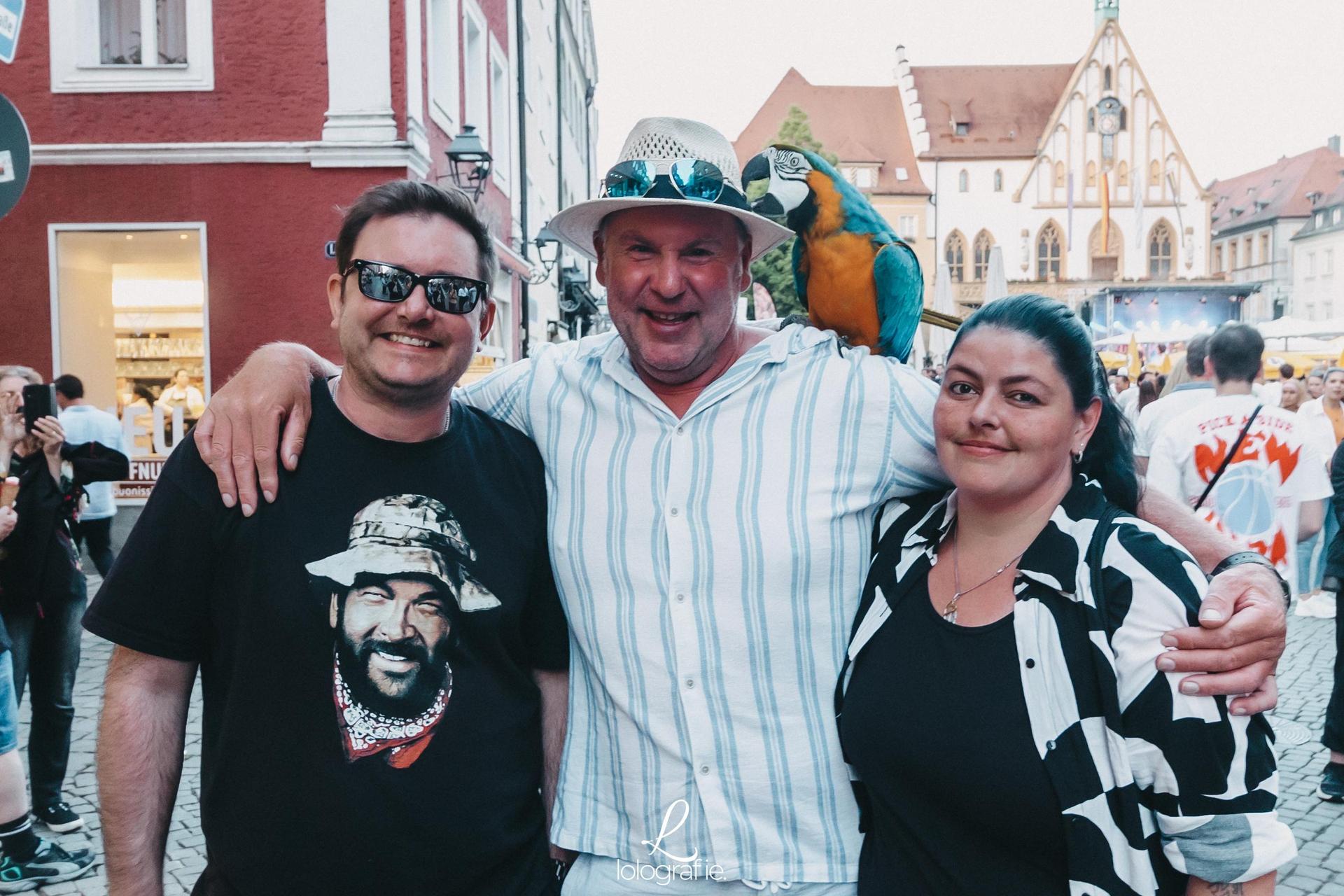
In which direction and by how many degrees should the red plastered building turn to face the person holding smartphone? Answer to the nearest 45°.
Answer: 0° — it already faces them

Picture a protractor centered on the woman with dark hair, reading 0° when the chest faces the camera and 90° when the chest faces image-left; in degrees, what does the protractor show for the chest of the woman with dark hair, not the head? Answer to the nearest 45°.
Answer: approximately 45°

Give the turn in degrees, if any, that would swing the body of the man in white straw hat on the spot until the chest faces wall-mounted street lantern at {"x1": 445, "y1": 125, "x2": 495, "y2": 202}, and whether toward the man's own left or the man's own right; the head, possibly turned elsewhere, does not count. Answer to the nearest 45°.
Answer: approximately 180°

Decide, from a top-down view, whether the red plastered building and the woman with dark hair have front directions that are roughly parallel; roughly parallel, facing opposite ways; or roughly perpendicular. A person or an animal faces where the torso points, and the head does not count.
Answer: roughly parallel

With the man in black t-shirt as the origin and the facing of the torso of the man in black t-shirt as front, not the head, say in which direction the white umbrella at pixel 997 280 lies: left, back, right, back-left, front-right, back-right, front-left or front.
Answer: back-left

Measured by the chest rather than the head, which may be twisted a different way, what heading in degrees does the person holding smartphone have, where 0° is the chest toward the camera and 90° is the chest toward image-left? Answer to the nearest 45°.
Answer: approximately 315°

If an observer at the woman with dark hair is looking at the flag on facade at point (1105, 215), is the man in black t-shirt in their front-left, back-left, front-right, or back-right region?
back-left

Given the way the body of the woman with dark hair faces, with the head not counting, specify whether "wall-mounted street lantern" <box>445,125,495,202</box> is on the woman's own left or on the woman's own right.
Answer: on the woman's own right

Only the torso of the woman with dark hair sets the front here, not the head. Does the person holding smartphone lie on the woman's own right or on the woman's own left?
on the woman's own right

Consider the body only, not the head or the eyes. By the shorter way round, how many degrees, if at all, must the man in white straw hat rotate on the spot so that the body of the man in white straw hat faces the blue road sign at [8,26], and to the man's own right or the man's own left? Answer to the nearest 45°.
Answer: approximately 135° to the man's own right

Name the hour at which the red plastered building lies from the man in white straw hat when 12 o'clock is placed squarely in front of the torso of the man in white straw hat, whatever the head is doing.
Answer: The red plastered building is roughly at 5 o'clock from the man in white straw hat.

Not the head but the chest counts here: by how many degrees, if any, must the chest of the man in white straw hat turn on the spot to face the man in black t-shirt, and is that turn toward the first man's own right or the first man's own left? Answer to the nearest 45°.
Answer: approximately 90° to the first man's own right
